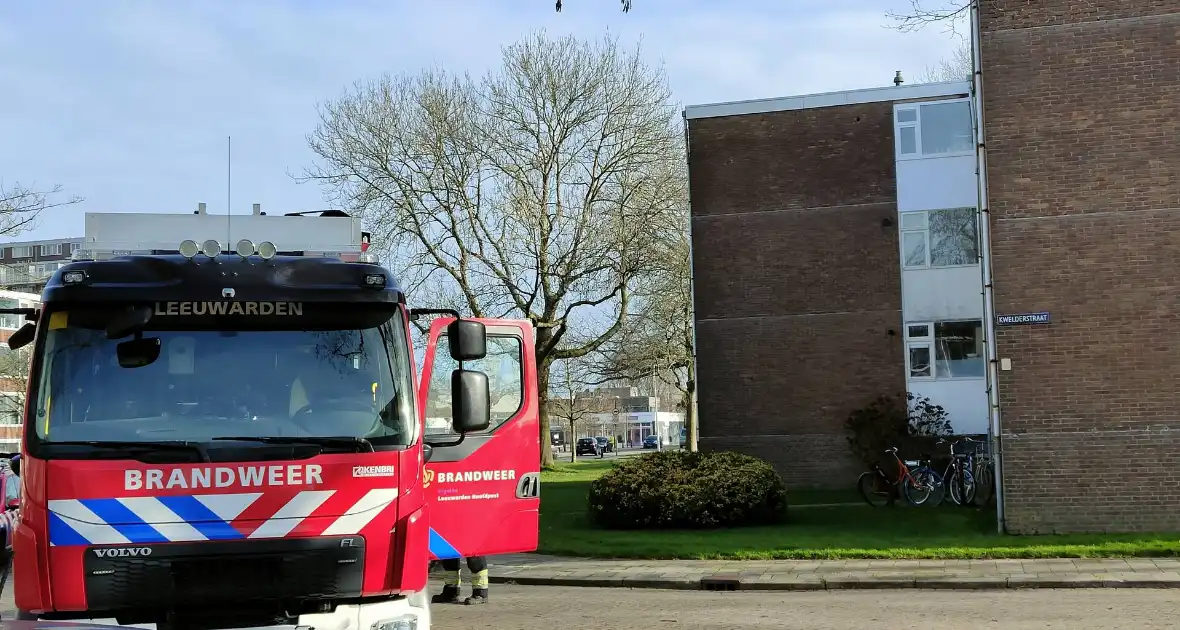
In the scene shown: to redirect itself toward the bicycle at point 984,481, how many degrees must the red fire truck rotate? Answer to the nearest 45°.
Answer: approximately 135° to its left

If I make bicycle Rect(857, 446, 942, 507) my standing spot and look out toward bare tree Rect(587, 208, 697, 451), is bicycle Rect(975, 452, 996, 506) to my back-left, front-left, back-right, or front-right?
back-right

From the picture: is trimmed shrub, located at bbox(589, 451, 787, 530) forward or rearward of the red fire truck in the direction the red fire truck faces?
rearward

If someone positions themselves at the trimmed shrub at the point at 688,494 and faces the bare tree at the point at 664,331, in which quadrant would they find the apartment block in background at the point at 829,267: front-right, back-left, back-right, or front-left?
front-right

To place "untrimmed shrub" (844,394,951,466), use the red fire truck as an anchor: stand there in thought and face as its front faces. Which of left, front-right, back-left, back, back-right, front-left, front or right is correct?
back-left

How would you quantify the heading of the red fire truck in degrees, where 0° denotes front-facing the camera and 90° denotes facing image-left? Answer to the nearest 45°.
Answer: approximately 0°

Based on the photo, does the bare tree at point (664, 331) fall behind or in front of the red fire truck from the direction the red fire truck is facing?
behind

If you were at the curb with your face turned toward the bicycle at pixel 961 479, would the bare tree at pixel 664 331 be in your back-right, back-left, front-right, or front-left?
front-left

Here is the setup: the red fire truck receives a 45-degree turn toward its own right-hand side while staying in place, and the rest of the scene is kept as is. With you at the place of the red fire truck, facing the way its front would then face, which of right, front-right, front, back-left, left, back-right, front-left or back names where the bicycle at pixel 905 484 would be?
back

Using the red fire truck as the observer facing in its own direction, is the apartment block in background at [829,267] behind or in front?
behind
